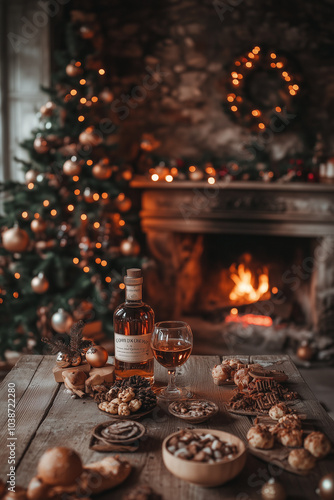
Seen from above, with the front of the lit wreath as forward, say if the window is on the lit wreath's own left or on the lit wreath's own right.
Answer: on the lit wreath's own right

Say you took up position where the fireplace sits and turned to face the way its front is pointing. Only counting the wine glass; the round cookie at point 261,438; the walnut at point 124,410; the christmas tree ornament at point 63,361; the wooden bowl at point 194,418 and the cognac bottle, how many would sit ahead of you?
6

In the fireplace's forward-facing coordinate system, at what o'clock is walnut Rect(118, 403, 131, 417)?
The walnut is roughly at 12 o'clock from the fireplace.

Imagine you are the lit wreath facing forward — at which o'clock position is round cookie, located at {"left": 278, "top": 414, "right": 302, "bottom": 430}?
The round cookie is roughly at 12 o'clock from the lit wreath.

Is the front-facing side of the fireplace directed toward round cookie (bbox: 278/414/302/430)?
yes

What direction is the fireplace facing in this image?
toward the camera

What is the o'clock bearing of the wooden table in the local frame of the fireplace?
The wooden table is roughly at 12 o'clock from the fireplace.

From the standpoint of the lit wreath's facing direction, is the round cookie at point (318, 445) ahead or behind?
ahead

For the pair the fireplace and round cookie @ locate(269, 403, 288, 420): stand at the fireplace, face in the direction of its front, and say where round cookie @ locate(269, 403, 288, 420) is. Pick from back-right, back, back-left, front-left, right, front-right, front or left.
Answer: front

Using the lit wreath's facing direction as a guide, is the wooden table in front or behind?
in front

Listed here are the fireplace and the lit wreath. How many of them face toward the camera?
2

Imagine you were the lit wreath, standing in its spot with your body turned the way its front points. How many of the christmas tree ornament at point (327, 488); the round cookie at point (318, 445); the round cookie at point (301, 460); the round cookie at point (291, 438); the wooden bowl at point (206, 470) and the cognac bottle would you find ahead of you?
6

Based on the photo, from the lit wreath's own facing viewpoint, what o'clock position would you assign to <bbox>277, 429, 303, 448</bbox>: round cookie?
The round cookie is roughly at 12 o'clock from the lit wreath.

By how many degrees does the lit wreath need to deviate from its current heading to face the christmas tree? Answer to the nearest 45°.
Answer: approximately 45° to its right

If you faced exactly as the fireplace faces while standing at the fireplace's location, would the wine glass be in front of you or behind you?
in front

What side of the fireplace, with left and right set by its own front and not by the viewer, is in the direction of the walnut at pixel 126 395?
front
